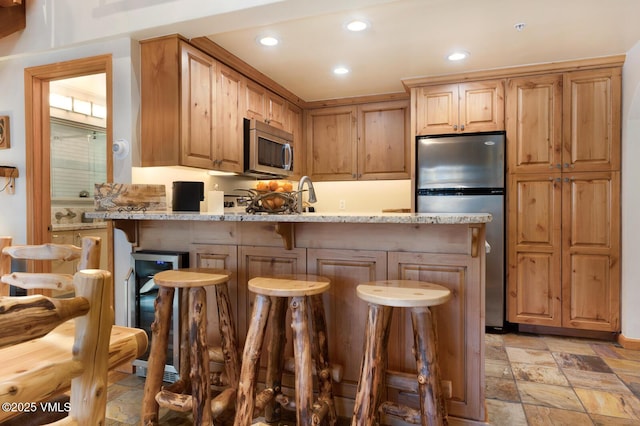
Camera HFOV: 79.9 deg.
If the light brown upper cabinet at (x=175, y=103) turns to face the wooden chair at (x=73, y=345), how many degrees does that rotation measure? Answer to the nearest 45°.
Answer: approximately 45° to its right

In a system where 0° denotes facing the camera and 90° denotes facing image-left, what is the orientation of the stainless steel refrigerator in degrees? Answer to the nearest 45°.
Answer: approximately 0°

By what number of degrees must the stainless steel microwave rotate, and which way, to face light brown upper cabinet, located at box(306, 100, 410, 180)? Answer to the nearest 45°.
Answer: approximately 90° to its left

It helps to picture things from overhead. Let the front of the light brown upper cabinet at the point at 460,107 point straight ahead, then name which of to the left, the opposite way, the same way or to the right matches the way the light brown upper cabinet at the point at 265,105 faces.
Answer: to the left

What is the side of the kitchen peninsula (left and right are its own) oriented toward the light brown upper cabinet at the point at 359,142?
back

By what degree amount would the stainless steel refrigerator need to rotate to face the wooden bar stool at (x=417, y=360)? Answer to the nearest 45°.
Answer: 0° — it already faces it

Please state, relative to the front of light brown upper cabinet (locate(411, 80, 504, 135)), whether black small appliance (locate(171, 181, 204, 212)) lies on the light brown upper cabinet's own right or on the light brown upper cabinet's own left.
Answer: on the light brown upper cabinet's own right

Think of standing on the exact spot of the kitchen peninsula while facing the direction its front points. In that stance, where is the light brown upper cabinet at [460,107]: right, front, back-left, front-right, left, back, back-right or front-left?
back-left
